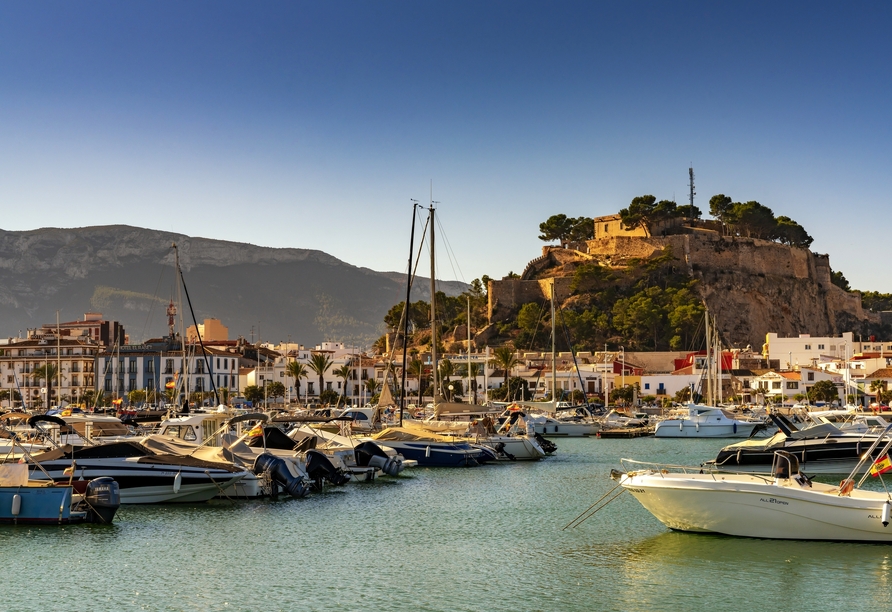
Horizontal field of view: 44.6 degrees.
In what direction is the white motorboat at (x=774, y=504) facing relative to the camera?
to the viewer's left

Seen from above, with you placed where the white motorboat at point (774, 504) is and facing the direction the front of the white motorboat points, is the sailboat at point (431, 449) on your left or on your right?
on your right
